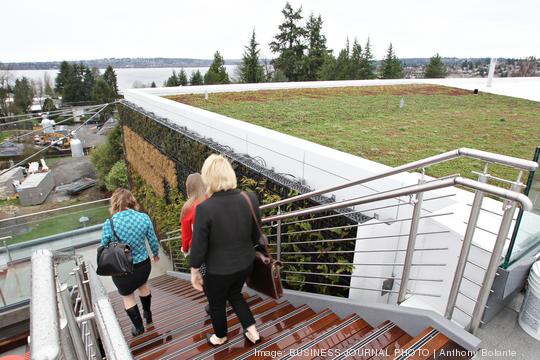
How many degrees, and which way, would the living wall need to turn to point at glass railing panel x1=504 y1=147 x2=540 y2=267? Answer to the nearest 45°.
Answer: approximately 90° to its left

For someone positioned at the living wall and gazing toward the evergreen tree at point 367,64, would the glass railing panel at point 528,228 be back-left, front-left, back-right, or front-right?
back-right

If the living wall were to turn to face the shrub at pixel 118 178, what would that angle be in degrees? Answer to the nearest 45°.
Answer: approximately 90° to its right

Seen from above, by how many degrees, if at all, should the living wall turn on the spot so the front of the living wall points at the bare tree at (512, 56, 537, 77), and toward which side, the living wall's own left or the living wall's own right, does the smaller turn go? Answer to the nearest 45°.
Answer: approximately 180°

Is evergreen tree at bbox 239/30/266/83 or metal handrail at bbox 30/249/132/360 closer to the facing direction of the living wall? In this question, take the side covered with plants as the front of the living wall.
the metal handrail

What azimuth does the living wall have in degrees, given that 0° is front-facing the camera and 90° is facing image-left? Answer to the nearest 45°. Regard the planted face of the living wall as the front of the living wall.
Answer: approximately 45°

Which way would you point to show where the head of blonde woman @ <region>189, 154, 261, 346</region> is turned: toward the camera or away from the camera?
away from the camera

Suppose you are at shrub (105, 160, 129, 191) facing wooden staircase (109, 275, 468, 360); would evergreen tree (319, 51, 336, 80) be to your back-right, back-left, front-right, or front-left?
back-left

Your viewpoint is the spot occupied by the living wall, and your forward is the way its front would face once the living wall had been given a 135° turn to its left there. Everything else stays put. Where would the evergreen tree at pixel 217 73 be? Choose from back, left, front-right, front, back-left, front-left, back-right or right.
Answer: left

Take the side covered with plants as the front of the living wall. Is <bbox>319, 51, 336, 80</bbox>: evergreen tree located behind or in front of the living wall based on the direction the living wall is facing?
behind

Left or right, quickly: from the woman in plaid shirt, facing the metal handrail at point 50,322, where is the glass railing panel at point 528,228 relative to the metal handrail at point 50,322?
left

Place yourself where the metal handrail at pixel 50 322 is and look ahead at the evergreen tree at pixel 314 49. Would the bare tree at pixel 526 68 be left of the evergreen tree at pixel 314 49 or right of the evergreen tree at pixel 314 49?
right

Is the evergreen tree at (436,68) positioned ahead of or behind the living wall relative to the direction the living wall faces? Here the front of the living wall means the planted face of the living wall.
behind

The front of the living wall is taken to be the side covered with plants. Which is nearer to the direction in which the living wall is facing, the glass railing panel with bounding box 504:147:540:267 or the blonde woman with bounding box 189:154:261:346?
the blonde woman
